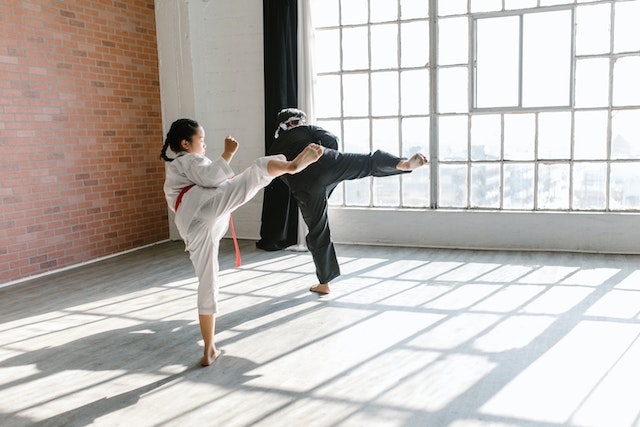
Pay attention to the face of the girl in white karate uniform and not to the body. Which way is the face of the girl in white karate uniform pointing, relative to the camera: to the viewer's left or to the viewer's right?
to the viewer's right

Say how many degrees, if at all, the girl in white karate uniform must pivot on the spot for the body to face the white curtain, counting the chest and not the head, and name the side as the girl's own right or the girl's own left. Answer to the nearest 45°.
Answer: approximately 90° to the girl's own left

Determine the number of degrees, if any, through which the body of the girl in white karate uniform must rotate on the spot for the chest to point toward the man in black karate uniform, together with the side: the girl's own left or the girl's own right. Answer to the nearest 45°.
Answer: approximately 45° to the girl's own left

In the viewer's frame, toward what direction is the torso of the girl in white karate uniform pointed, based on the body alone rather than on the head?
to the viewer's right

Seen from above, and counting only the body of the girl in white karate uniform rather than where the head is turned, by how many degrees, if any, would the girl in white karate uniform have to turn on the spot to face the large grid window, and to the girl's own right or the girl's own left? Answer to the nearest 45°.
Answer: approximately 45° to the girl's own left
